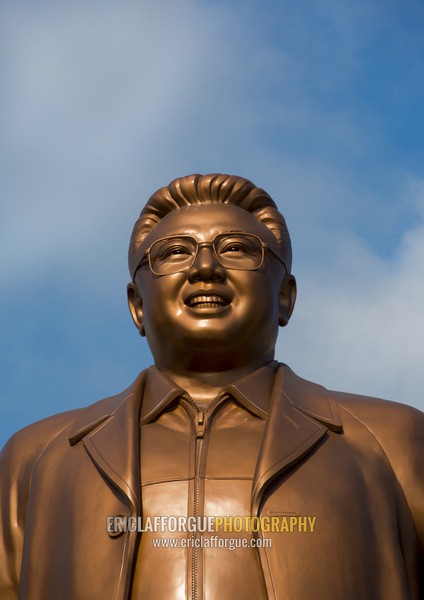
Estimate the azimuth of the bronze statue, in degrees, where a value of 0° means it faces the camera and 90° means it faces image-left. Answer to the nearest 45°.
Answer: approximately 0°
